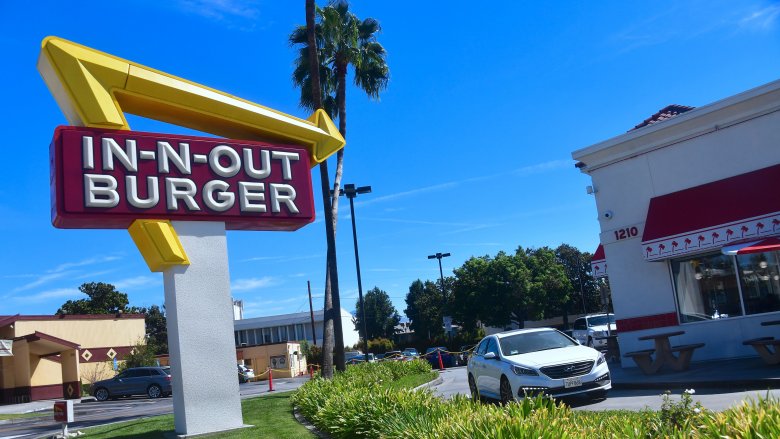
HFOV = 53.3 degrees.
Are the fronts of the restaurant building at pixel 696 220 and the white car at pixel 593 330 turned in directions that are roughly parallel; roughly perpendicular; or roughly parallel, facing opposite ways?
roughly perpendicular

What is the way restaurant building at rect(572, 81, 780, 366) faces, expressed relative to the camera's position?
facing the viewer and to the left of the viewer

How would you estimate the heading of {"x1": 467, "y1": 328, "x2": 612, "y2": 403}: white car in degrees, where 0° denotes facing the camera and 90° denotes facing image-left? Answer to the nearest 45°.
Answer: approximately 315°

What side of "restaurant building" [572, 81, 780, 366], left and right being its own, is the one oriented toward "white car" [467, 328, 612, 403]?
front

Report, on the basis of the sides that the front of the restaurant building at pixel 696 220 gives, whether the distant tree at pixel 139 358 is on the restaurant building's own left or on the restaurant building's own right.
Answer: on the restaurant building's own right

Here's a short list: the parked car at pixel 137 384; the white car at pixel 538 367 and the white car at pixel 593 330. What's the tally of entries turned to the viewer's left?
1

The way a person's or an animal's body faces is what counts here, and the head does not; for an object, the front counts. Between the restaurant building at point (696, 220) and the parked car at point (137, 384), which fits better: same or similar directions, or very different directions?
same or similar directions

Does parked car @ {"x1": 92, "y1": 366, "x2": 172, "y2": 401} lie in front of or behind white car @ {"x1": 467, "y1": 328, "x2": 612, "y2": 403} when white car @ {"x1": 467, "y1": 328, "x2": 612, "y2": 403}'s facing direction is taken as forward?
behind

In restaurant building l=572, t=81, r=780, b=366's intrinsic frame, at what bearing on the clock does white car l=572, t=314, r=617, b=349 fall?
The white car is roughly at 4 o'clock from the restaurant building.

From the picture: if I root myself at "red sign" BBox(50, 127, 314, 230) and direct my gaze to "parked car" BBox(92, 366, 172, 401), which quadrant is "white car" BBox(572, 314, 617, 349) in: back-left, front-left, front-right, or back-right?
front-right

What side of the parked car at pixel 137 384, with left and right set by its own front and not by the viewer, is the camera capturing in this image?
left

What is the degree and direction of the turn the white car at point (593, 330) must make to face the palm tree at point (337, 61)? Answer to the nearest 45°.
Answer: approximately 90° to its right

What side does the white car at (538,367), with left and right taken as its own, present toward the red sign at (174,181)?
right

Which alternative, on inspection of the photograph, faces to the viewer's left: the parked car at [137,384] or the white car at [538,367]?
the parked car
